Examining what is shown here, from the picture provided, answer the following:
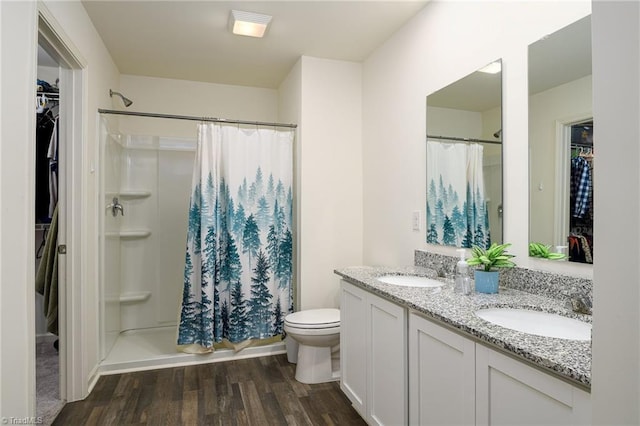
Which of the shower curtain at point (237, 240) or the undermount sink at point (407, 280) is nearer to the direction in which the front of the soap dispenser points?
the shower curtain

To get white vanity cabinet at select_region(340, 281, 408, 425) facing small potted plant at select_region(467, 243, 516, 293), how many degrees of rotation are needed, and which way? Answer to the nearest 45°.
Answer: approximately 135° to its left

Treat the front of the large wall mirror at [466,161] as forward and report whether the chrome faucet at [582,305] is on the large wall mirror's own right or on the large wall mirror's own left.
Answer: on the large wall mirror's own left

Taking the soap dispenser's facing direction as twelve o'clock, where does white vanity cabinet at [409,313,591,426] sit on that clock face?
The white vanity cabinet is roughly at 9 o'clock from the soap dispenser.

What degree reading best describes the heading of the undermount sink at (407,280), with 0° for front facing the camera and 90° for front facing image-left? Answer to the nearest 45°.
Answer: approximately 45°

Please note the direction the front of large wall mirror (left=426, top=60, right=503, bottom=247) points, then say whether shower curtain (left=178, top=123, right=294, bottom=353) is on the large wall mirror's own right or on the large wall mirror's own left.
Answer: on the large wall mirror's own right

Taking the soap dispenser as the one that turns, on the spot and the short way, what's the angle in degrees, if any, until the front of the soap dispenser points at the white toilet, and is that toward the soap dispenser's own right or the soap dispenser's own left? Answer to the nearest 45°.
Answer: approximately 45° to the soap dispenser's own right

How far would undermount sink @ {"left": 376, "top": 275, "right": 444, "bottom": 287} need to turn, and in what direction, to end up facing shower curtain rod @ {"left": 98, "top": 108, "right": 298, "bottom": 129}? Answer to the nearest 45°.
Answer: approximately 45° to its right

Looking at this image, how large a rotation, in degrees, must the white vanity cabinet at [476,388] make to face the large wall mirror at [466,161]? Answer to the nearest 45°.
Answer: approximately 135° to its right

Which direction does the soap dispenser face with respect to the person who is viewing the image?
facing to the left of the viewer

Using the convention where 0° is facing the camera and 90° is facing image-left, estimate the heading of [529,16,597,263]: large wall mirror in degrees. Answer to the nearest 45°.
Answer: approximately 45°

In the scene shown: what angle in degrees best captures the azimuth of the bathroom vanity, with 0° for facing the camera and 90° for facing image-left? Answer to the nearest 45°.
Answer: approximately 45°

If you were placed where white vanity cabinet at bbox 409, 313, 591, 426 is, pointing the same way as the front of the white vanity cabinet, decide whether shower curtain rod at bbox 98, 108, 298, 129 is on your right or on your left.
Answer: on your right
